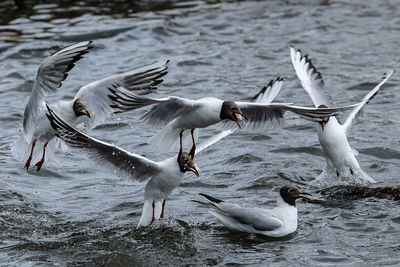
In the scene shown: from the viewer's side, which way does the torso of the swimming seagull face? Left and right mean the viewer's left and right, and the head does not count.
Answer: facing to the right of the viewer

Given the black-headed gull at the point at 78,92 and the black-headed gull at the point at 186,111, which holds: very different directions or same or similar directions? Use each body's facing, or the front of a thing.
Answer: same or similar directions

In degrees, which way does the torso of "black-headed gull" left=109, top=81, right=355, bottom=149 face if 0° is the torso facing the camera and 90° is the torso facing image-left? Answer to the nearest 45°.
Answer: approximately 315°

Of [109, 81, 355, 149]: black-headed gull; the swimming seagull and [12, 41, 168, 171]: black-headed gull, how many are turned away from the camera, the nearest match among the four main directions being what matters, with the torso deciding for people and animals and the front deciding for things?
0

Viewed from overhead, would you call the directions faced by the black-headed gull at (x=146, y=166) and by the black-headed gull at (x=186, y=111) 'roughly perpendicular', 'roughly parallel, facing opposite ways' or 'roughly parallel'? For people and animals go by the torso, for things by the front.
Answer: roughly parallel

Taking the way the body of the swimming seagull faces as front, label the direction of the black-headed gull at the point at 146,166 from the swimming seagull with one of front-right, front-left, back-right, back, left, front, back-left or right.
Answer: back

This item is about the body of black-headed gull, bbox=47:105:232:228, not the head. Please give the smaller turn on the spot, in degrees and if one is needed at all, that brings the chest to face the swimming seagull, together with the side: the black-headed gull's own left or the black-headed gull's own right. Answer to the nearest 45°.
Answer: approximately 45° to the black-headed gull's own left

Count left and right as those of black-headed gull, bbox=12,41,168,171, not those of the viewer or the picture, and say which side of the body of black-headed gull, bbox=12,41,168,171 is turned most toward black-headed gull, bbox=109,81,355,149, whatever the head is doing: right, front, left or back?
front

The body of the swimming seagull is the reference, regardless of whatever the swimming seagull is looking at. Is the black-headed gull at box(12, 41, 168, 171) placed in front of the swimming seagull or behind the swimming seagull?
behind

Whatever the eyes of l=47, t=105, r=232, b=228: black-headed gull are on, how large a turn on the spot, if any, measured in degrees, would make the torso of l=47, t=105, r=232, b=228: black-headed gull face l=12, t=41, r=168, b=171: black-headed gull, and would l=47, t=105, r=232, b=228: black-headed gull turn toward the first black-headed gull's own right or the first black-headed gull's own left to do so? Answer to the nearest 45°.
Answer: approximately 180°
